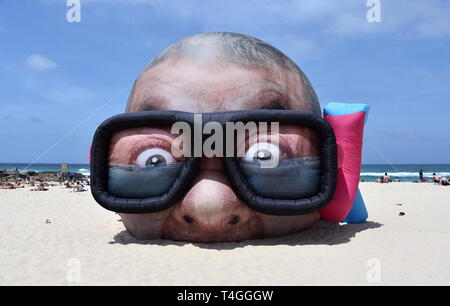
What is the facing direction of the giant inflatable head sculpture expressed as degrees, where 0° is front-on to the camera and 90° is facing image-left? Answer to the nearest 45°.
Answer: approximately 0°
